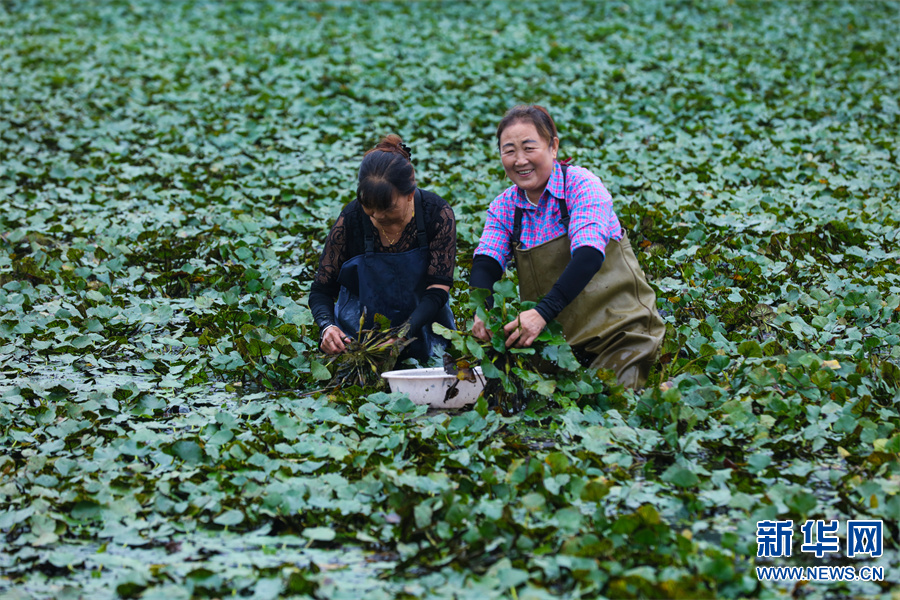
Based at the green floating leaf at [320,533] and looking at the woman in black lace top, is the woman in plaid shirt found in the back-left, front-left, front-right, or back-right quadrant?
front-right

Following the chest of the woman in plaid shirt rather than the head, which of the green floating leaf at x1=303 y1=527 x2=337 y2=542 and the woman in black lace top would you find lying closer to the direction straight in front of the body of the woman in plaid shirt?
the green floating leaf

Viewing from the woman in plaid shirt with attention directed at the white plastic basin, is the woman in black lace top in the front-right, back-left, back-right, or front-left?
front-right

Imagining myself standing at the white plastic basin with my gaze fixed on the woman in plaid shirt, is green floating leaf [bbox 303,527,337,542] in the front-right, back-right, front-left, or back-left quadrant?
back-right

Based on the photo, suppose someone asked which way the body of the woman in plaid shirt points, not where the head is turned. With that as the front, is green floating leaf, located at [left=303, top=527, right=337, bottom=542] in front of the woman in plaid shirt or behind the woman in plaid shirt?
in front

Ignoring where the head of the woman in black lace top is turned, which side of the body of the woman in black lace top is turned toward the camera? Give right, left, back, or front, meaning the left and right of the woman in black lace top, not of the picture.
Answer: front

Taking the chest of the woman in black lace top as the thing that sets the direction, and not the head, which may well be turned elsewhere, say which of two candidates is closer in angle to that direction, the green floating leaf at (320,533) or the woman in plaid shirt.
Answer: the green floating leaf

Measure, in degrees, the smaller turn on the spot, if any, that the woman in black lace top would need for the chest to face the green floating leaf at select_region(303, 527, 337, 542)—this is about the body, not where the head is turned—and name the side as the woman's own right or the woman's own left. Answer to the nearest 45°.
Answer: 0° — they already face it

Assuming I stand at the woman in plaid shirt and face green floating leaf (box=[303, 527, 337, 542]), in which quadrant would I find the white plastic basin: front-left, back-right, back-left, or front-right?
front-right

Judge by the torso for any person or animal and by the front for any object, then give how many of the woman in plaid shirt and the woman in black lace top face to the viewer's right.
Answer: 0

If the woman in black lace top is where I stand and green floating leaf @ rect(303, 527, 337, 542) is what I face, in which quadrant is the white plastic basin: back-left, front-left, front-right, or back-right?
front-left

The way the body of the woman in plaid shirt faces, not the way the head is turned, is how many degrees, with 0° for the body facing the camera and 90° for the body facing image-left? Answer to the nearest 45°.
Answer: approximately 45°
